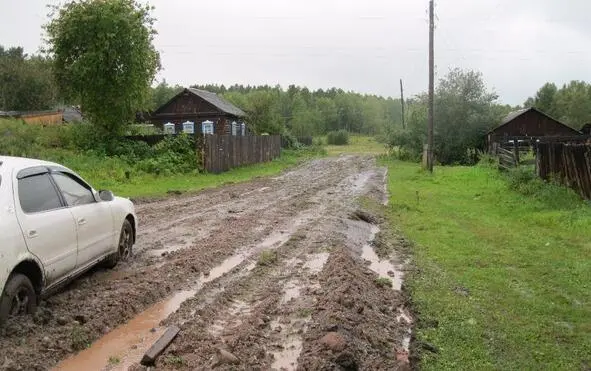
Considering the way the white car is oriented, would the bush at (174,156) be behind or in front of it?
in front

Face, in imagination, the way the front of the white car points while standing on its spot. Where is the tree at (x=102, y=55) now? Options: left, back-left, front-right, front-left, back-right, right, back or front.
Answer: front-left

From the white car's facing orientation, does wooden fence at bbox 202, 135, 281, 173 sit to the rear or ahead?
ahead

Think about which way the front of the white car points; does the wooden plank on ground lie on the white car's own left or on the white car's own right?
on the white car's own right

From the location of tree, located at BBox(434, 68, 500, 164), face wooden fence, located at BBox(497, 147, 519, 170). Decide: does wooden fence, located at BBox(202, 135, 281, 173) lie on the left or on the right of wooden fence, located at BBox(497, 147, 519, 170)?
right

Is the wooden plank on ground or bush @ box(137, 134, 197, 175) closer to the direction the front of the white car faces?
the bush

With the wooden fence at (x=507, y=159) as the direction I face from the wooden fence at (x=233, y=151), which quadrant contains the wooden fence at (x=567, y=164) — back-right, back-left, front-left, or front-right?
front-right

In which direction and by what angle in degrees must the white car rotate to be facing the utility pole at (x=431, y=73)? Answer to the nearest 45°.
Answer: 0° — it already faces it

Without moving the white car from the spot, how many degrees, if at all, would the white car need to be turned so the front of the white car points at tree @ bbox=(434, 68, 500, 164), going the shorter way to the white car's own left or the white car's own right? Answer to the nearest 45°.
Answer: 0° — it already faces it

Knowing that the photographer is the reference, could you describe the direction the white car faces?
facing away from the viewer and to the right of the viewer

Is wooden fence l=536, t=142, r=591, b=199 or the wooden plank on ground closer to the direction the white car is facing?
the wooden fence

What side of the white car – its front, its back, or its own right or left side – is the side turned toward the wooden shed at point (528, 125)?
front

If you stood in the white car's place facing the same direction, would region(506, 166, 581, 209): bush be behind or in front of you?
in front

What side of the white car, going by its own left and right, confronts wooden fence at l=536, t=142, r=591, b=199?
front

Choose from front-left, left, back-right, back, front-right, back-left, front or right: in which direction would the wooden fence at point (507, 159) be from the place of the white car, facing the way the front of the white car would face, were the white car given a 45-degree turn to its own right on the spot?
front-left
